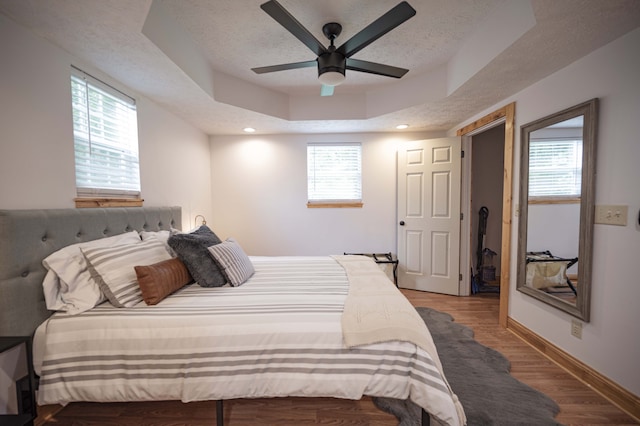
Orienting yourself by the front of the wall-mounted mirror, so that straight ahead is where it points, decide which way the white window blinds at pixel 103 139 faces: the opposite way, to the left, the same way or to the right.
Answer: the opposite way

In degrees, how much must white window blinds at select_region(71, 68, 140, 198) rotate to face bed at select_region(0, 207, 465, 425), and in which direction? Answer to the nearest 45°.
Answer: approximately 45° to its right

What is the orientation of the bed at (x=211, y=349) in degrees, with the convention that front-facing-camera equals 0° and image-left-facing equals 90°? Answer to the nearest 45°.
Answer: approximately 270°

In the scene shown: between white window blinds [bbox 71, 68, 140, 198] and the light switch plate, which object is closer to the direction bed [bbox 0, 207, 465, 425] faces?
the light switch plate

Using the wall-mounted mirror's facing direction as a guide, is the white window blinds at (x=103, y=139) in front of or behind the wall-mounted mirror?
in front

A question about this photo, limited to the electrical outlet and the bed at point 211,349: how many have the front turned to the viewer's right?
1

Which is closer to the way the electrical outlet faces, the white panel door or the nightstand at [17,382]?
the nightstand

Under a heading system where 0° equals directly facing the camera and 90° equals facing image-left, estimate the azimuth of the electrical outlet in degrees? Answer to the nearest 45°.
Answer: approximately 45°

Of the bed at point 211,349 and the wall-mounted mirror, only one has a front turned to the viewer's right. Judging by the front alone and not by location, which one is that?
the bed

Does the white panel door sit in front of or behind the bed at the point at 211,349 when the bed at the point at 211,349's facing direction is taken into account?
in front

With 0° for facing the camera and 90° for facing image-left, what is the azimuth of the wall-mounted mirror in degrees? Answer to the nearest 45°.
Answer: approximately 45°

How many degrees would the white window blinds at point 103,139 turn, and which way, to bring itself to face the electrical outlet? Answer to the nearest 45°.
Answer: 0° — it already faces it

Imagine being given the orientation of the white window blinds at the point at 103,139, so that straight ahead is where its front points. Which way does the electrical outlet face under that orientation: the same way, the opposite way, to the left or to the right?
the opposite way

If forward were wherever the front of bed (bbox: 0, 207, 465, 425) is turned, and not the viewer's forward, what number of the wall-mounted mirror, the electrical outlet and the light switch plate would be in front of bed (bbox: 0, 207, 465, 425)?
3

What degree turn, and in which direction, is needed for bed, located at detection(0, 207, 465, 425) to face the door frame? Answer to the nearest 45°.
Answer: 0° — it already faces it
